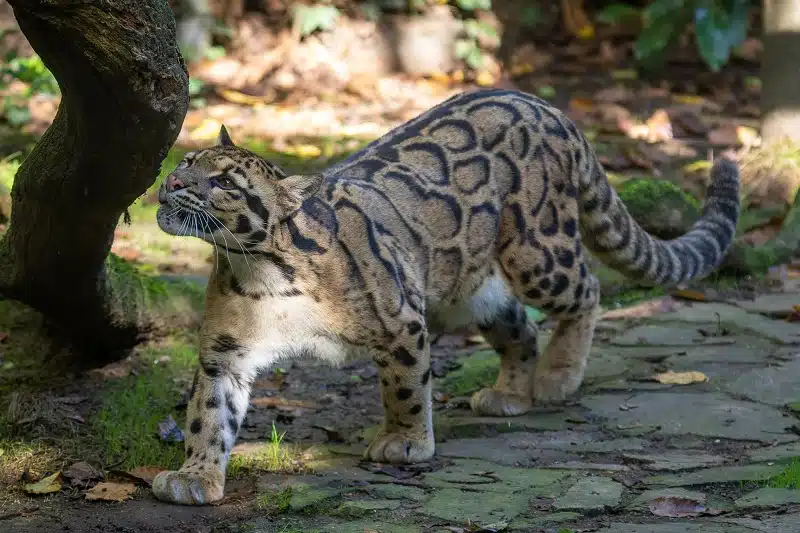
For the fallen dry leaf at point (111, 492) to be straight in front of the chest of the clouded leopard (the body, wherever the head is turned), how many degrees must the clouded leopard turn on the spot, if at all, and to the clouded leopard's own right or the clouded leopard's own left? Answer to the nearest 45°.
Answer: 0° — it already faces it

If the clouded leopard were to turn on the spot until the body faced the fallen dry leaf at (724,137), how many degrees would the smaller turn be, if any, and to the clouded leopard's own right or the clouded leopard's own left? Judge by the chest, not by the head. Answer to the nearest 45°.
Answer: approximately 180°

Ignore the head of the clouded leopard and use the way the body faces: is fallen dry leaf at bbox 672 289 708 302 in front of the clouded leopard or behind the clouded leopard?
behind

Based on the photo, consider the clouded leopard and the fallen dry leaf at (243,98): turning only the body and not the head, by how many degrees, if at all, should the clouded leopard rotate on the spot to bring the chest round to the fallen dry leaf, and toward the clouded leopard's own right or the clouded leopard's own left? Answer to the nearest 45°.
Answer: approximately 135° to the clouded leopard's own right

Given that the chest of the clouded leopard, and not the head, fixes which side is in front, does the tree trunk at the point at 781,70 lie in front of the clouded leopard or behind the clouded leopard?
behind

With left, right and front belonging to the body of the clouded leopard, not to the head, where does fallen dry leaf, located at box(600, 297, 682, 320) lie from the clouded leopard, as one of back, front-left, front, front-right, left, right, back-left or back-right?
back

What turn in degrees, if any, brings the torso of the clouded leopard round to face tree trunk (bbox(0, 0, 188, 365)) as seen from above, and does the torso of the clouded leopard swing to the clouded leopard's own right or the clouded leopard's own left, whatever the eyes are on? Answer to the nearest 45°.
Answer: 0° — it already faces it

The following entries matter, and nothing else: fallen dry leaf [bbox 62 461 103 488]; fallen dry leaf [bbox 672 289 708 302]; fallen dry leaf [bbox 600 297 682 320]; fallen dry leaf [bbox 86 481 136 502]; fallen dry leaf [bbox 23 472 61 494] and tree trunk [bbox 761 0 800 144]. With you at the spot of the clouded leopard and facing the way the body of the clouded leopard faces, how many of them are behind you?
3

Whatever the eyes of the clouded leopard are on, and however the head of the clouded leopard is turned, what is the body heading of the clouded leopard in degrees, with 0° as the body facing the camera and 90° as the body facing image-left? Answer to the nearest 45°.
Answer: approximately 45°
